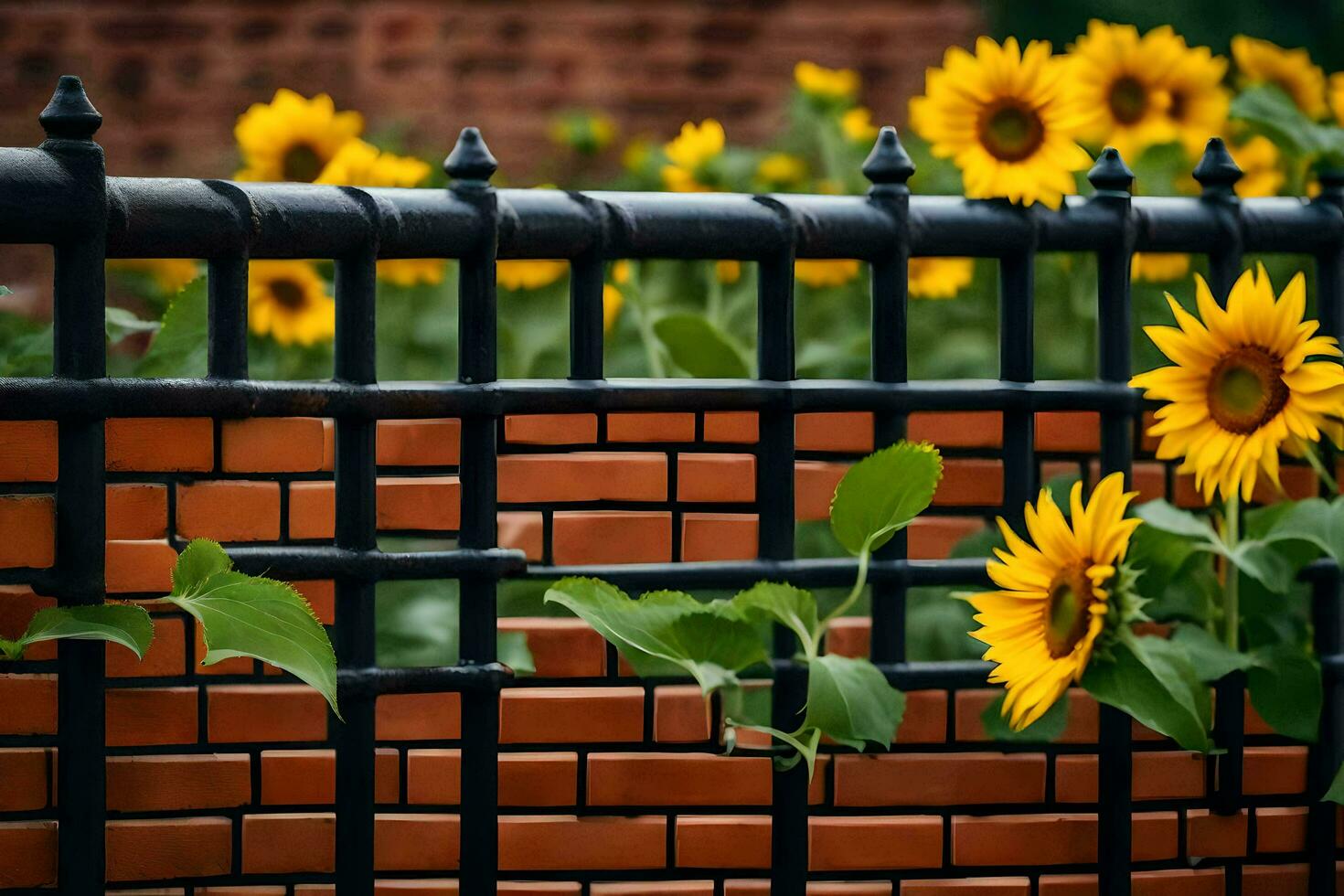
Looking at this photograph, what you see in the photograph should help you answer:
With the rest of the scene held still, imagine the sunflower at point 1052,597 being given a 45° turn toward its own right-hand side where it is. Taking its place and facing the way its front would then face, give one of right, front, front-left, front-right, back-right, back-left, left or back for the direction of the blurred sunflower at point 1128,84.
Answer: right

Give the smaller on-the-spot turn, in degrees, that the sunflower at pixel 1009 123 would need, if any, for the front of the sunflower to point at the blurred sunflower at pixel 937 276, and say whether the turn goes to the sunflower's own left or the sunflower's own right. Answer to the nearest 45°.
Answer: approximately 180°

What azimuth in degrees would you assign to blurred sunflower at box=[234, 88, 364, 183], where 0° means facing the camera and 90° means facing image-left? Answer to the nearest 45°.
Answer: approximately 0°

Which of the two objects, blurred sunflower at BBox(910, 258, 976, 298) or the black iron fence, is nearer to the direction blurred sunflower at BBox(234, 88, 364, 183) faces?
the black iron fence

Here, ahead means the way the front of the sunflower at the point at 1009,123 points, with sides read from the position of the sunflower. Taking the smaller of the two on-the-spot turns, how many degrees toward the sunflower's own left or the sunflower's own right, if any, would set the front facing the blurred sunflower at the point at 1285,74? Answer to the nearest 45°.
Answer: approximately 135° to the sunflower's own left

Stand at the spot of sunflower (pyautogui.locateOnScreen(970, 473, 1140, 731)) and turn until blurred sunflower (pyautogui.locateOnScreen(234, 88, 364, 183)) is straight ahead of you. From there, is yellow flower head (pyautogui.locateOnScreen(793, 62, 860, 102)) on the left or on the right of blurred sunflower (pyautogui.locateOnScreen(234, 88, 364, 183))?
right

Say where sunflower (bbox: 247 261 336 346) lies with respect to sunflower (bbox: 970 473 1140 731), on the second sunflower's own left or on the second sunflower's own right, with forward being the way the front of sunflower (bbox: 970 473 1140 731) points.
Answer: on the second sunflower's own right

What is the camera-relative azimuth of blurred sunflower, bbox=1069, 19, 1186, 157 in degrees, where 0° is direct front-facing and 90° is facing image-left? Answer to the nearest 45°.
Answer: approximately 0°

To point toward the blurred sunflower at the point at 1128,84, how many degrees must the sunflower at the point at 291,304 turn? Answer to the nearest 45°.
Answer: approximately 90° to its left
